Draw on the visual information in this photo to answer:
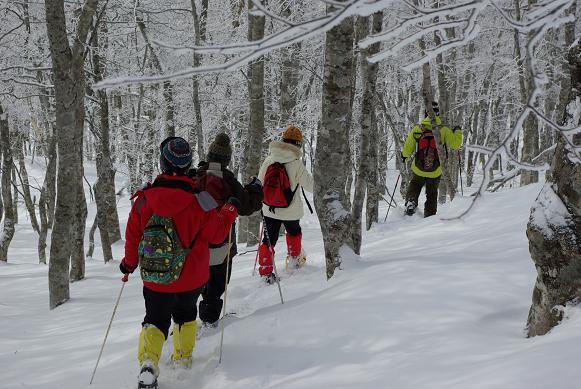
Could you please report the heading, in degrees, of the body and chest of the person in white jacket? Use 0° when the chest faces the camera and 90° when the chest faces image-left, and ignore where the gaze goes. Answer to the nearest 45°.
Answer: approximately 225°

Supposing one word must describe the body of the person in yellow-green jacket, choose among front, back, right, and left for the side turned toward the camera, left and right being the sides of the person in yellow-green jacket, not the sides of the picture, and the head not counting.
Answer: back

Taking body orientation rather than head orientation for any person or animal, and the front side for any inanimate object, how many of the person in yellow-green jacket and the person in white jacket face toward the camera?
0

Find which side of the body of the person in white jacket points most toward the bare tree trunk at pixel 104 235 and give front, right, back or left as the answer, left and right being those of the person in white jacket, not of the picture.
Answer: left

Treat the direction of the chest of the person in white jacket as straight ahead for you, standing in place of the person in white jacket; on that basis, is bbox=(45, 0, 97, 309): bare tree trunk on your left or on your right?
on your left

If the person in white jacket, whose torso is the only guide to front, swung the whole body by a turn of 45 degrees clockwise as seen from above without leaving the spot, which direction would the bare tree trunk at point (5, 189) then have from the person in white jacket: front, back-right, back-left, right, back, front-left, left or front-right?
back-left

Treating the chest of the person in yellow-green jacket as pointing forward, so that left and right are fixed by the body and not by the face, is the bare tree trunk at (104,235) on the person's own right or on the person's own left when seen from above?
on the person's own left

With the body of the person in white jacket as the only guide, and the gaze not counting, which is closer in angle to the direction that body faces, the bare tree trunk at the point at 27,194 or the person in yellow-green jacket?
the person in yellow-green jacket

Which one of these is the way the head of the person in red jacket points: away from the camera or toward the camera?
away from the camera

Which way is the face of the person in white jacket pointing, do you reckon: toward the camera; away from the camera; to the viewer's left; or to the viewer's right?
away from the camera
